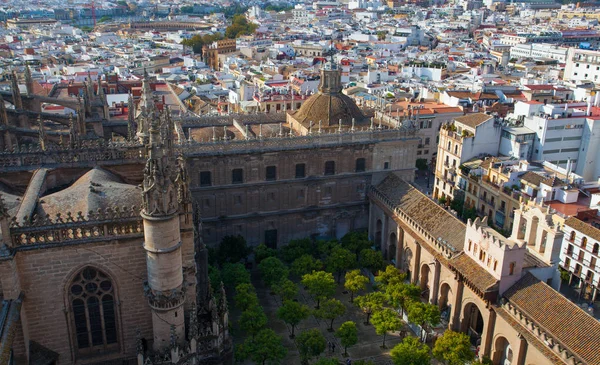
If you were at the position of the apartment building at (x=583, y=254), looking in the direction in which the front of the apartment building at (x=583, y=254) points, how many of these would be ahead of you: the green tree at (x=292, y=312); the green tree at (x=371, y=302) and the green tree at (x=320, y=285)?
3

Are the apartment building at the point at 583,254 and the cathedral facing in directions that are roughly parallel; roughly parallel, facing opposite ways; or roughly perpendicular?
roughly perpendicular

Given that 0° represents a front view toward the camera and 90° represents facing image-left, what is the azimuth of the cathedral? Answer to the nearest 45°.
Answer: approximately 180°

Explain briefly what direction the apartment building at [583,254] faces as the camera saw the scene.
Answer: facing the viewer and to the left of the viewer

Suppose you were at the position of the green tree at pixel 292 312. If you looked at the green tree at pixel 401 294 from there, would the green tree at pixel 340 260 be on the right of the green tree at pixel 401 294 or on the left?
left

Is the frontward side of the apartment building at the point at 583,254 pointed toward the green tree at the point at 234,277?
yes

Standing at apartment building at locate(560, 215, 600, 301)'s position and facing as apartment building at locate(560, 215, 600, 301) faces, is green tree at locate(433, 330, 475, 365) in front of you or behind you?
in front

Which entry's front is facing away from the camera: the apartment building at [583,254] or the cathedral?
the cathedral

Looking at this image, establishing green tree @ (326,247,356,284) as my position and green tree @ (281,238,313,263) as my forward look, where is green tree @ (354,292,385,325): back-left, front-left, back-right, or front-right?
back-left

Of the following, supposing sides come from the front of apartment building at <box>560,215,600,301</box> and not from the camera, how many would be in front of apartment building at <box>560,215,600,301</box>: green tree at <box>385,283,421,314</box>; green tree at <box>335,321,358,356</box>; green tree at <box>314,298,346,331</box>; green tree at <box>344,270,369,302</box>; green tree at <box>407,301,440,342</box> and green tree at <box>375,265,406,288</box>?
6

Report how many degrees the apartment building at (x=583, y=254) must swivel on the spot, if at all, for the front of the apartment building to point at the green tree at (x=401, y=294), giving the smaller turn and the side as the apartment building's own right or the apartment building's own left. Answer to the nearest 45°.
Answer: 0° — it already faces it

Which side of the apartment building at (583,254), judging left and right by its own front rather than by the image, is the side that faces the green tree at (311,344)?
front

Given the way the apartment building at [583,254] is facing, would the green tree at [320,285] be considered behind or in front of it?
in front

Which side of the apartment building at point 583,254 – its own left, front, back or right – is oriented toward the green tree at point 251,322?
front
